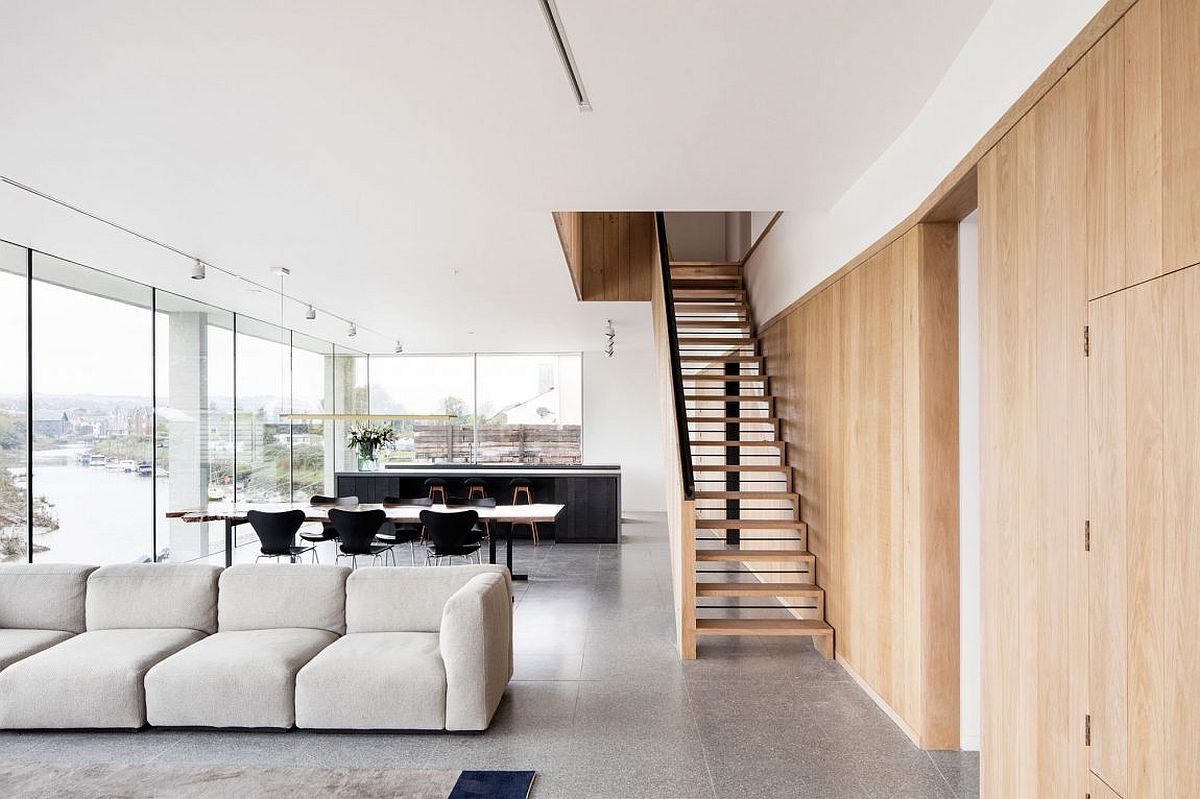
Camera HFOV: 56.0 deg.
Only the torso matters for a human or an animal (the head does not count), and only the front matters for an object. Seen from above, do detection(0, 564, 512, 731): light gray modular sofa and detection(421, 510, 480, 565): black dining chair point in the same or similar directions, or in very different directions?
very different directions

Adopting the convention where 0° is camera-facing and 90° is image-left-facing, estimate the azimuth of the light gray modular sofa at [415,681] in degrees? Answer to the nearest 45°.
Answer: approximately 0°

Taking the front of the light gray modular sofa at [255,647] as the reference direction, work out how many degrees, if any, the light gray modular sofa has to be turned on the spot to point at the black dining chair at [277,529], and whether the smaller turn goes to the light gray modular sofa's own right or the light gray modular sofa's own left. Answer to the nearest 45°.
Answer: approximately 180°

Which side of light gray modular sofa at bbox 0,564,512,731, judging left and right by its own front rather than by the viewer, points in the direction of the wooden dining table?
back

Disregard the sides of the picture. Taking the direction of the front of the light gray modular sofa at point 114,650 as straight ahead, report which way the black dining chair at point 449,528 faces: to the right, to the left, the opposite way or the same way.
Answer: the opposite way

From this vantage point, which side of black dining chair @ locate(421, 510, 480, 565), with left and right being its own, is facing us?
back

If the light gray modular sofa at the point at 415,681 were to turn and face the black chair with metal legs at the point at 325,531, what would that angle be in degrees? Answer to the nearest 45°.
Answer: approximately 180°

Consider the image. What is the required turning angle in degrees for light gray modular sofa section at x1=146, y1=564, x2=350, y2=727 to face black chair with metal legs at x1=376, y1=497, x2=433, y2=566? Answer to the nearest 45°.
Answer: approximately 180°

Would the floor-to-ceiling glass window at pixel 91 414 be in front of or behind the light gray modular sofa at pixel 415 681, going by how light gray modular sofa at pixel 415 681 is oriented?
behind

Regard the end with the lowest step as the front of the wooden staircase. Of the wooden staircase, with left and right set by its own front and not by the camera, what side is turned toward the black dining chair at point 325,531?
right

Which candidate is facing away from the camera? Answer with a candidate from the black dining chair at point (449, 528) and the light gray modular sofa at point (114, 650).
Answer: the black dining chair

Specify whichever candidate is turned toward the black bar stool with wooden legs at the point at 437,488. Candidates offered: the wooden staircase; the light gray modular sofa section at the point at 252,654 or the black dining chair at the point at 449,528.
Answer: the black dining chair
